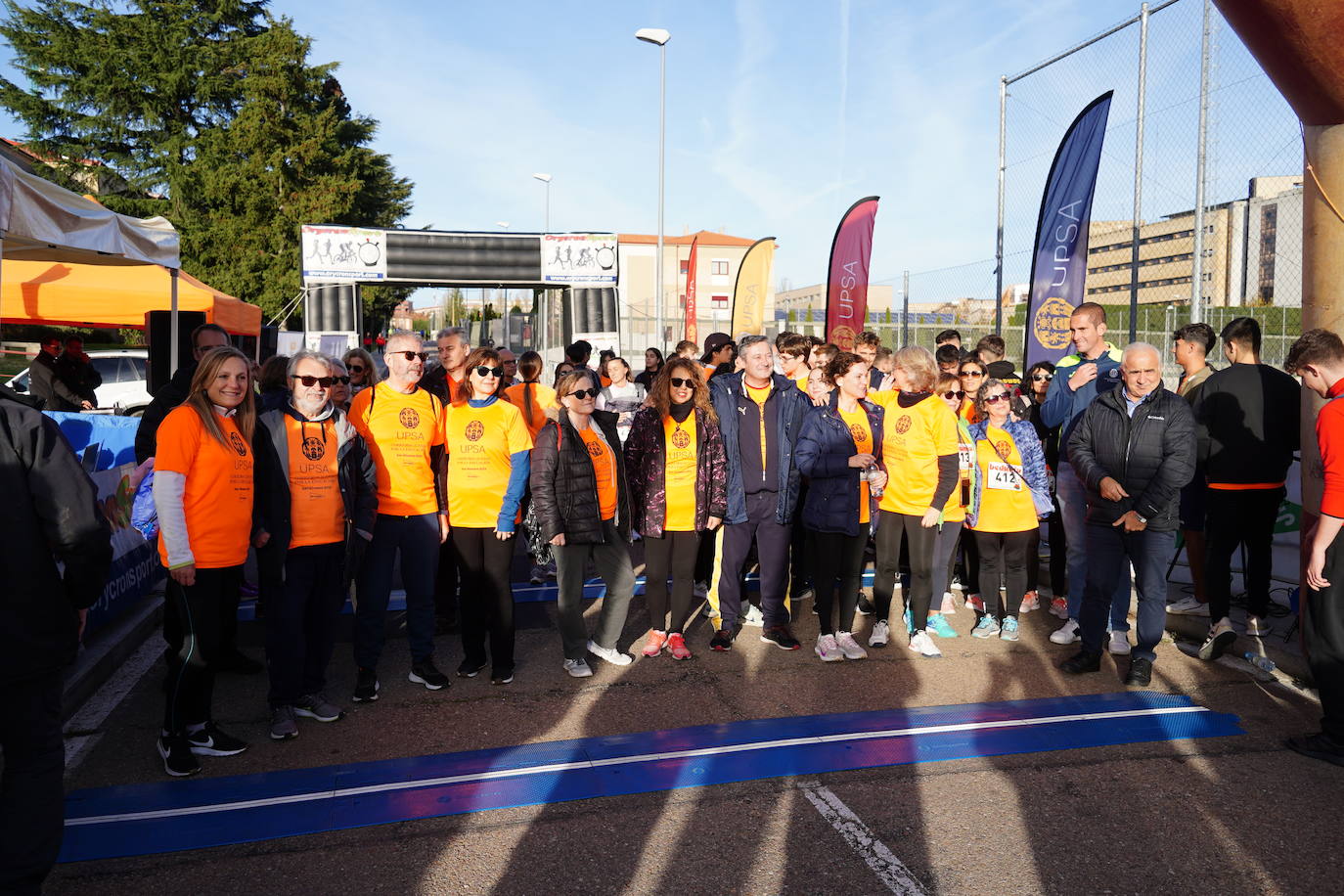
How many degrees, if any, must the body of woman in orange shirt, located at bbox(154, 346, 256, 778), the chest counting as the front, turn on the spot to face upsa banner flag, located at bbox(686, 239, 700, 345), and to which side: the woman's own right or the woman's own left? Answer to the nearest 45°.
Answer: approximately 90° to the woman's own left

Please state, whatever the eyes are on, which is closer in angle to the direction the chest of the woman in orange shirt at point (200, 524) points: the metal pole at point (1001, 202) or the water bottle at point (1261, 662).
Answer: the water bottle

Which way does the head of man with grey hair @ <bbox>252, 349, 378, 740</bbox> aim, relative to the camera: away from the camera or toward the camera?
toward the camera

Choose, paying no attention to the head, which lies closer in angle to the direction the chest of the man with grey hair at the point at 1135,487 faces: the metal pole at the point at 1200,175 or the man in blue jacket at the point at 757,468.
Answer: the man in blue jacket

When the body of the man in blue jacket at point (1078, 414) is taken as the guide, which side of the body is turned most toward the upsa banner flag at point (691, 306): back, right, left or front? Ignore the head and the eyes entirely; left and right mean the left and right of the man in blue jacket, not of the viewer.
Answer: right

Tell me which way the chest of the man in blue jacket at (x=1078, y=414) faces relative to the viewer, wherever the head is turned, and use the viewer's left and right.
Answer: facing the viewer and to the left of the viewer

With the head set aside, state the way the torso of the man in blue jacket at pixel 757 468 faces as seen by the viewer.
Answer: toward the camera

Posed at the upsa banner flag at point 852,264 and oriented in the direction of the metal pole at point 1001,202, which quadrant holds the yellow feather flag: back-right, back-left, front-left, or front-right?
back-left

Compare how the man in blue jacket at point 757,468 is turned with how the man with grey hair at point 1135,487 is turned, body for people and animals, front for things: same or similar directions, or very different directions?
same or similar directions

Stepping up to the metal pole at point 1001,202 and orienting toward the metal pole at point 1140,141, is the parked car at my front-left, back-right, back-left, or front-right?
back-right

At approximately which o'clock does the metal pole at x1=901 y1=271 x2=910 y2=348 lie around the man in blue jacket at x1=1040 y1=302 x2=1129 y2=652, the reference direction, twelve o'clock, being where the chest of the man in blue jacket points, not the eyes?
The metal pole is roughly at 4 o'clock from the man in blue jacket.

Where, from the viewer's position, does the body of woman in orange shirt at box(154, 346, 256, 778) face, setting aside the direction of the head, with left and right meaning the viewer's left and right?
facing the viewer and to the right of the viewer

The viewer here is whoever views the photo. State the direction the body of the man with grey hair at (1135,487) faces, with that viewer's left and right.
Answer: facing the viewer

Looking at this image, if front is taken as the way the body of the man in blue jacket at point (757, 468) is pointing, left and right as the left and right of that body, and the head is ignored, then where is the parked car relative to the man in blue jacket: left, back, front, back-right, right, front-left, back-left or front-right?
back-right
